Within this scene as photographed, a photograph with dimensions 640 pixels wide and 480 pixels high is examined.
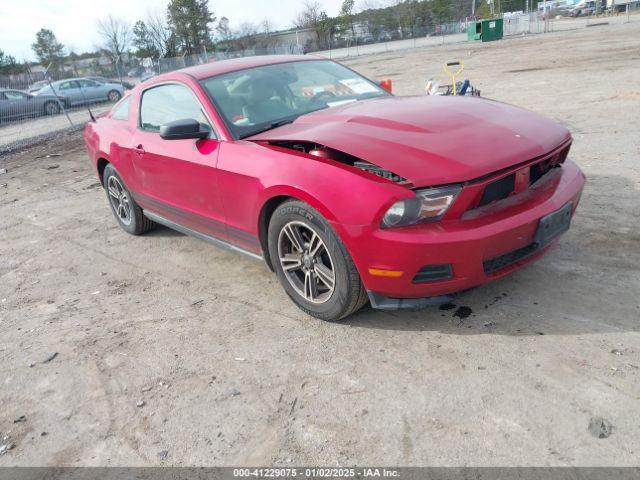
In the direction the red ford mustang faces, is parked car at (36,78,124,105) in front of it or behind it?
behind

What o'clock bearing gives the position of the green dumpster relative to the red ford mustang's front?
The green dumpster is roughly at 8 o'clock from the red ford mustang.

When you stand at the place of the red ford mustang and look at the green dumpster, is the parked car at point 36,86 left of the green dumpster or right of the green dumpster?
left

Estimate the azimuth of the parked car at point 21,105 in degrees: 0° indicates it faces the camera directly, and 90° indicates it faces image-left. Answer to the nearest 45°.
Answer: approximately 270°

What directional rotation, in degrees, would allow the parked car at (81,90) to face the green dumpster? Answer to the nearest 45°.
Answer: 0° — it already faces it

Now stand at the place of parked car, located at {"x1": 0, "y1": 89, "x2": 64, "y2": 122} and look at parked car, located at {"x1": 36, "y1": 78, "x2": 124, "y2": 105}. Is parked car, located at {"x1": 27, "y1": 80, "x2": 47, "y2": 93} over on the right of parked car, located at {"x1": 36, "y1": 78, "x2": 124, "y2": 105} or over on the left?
left

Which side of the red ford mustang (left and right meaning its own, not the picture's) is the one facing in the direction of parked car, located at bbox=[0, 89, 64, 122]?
back

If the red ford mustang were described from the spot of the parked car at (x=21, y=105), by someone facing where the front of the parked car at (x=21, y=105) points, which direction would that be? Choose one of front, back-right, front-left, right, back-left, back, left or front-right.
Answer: right

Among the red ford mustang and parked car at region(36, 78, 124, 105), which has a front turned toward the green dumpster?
the parked car

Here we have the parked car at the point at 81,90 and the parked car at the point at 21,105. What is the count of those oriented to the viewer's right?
2

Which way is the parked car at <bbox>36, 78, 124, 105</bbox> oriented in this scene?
to the viewer's right
